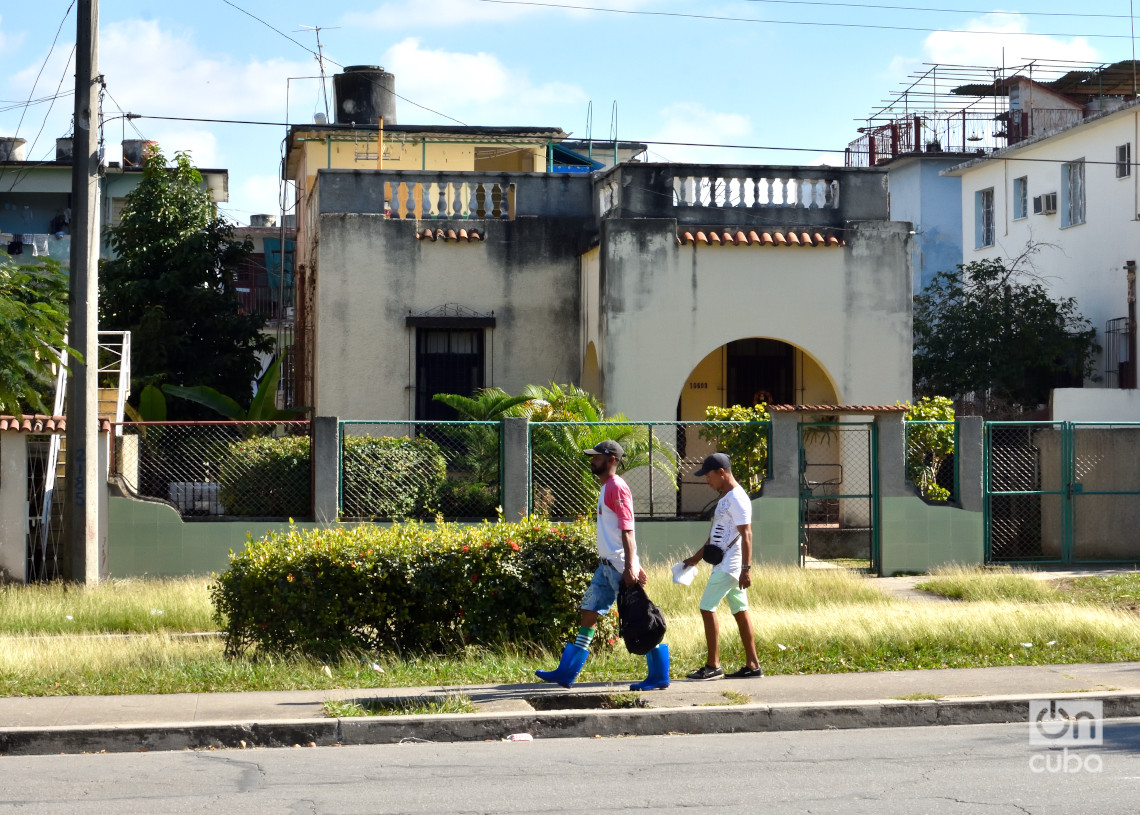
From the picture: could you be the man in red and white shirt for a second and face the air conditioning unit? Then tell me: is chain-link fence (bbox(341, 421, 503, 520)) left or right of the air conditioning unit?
left

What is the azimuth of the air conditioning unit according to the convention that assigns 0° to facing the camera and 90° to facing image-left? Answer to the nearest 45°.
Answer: approximately 45°
